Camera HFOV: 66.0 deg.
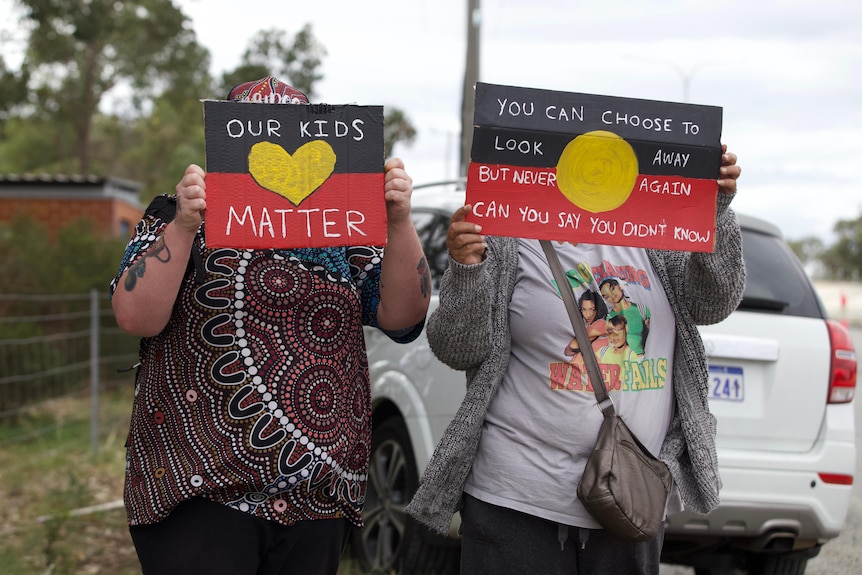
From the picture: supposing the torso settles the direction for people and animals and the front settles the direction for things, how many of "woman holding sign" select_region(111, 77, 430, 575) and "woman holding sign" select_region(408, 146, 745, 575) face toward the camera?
2

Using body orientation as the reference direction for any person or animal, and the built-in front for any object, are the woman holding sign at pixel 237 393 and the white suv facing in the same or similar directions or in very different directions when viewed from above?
very different directions

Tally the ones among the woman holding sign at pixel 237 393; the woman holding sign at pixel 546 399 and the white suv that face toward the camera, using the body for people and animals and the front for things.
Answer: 2

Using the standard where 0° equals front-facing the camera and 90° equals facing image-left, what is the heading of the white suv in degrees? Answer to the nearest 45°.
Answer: approximately 135°

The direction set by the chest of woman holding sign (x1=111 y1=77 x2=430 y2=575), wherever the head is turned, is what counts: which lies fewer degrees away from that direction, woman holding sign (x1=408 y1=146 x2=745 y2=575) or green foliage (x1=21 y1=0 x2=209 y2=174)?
the woman holding sign

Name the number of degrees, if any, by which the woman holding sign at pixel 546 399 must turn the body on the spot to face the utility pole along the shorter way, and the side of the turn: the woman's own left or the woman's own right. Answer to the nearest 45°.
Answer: approximately 180°

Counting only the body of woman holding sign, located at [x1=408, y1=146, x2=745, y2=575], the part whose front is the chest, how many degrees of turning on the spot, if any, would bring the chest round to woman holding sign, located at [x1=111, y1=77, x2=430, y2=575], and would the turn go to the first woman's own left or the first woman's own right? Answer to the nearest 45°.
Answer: approximately 45° to the first woman's own right

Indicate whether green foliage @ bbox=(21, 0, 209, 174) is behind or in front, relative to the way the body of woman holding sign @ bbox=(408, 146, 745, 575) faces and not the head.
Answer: behind
